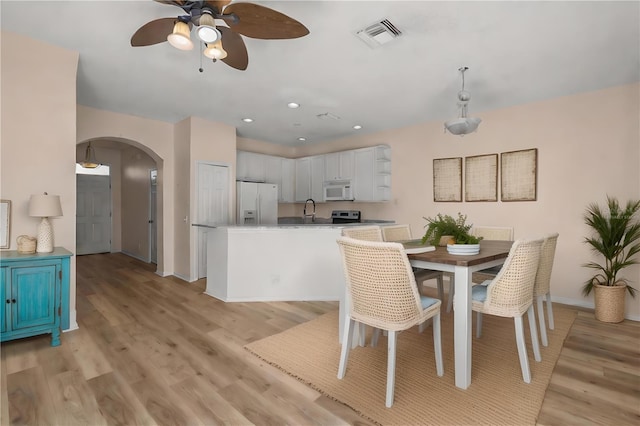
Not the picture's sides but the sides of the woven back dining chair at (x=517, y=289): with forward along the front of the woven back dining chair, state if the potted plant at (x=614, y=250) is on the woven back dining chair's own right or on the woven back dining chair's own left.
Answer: on the woven back dining chair's own right

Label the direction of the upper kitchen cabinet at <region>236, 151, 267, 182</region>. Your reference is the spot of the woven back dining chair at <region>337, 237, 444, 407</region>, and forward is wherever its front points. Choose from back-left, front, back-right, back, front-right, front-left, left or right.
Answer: left

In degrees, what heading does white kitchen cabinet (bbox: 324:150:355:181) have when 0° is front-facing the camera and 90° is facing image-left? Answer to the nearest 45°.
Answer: approximately 45°

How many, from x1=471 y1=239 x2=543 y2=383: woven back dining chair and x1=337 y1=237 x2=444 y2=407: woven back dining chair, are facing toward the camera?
0

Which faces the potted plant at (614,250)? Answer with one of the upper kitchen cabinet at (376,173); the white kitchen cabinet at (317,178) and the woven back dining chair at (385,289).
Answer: the woven back dining chair

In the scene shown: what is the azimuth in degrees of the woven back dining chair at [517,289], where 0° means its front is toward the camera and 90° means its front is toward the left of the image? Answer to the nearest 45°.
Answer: approximately 135°

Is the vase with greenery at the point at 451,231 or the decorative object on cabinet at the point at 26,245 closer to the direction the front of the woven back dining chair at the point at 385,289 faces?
the vase with greenery

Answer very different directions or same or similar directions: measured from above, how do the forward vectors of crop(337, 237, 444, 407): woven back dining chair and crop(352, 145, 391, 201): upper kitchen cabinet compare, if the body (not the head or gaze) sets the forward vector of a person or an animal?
very different directions

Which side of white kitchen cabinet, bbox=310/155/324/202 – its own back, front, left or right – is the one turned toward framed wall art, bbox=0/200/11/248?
front

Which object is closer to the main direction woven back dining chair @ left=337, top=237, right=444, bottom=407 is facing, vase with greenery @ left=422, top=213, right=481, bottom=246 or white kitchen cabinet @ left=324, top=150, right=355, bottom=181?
the vase with greenery

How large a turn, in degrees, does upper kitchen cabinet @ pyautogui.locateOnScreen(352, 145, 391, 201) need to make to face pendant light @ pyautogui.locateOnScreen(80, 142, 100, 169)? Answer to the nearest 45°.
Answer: approximately 45° to its right
